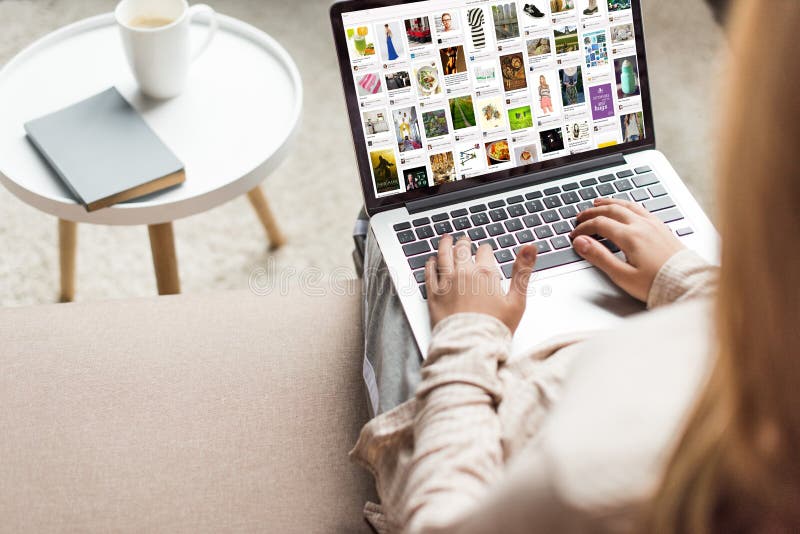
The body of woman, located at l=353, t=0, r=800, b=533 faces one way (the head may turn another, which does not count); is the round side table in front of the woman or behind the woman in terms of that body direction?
in front

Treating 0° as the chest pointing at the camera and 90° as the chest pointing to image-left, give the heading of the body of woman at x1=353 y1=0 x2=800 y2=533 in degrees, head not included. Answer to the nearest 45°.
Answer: approximately 135°

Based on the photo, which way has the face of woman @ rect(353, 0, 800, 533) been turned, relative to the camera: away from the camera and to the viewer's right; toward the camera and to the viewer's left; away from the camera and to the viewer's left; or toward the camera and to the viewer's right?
away from the camera and to the viewer's left
